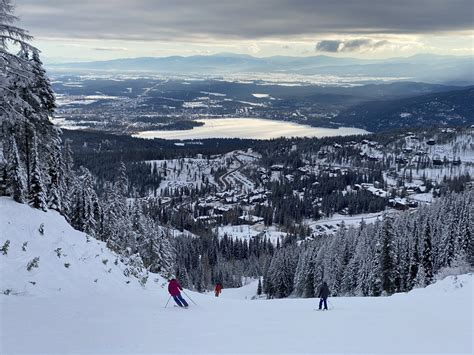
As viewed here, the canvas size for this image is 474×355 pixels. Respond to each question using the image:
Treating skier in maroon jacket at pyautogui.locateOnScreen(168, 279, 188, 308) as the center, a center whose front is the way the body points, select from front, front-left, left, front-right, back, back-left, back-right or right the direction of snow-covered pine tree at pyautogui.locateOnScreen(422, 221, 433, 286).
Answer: front-right

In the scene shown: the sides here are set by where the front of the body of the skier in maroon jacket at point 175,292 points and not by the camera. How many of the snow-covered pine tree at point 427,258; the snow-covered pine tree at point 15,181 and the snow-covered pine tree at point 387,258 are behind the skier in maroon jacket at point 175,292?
0

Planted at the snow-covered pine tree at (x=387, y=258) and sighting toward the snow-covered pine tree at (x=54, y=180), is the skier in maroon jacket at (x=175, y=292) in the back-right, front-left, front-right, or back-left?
front-left

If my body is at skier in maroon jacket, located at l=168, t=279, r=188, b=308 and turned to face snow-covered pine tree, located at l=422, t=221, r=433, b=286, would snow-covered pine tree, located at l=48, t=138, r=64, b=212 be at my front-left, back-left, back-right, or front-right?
front-left

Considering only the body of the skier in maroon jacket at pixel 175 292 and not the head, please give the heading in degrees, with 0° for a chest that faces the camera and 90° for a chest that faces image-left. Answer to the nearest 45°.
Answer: approximately 180°

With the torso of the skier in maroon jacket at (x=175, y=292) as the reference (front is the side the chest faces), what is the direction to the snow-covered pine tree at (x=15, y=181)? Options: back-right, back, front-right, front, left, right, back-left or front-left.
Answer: front-left

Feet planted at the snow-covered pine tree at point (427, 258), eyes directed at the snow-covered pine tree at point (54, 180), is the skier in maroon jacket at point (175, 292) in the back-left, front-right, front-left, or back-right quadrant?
front-left

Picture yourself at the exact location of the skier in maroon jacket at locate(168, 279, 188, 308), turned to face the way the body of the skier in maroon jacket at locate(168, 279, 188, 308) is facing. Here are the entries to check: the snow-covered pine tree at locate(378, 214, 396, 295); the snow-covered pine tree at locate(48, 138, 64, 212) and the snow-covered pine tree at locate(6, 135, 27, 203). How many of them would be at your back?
0

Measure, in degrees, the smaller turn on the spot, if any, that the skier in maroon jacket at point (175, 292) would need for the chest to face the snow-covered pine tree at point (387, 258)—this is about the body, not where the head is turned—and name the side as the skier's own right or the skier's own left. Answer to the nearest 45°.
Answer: approximately 45° to the skier's own right
